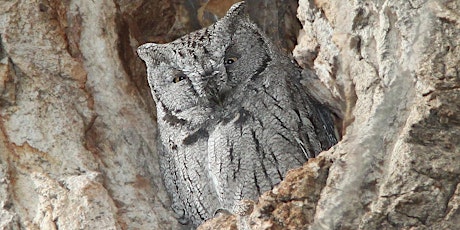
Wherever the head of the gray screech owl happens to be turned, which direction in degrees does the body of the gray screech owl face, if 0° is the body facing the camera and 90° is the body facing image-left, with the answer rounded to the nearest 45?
approximately 0°
